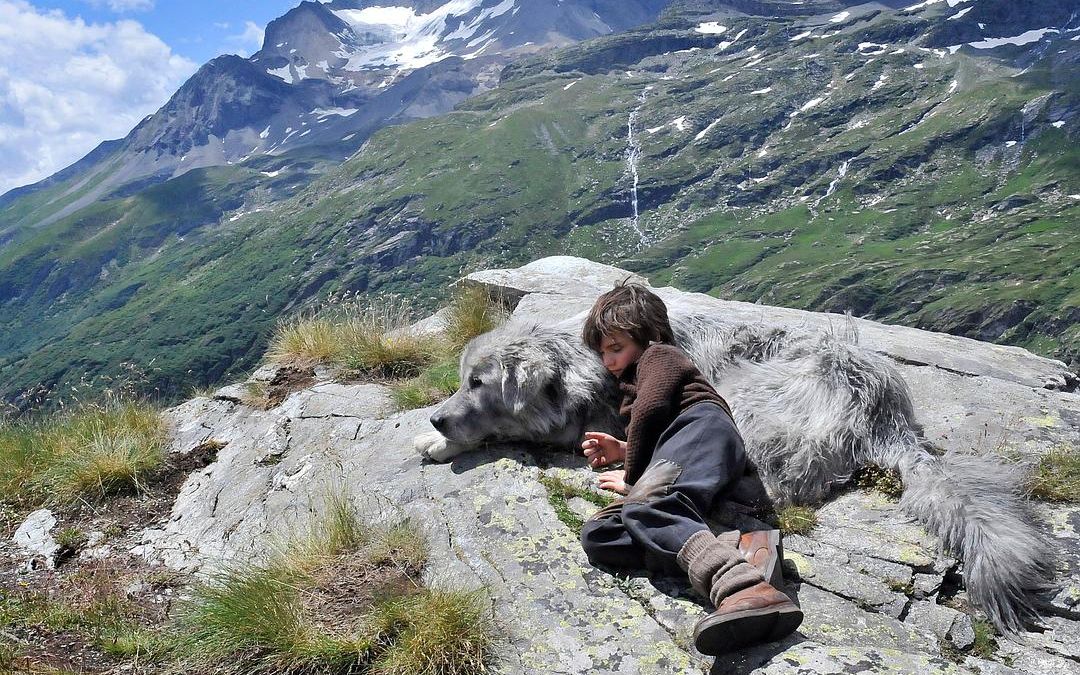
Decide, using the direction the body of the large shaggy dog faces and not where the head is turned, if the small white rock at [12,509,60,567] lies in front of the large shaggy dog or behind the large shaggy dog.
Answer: in front

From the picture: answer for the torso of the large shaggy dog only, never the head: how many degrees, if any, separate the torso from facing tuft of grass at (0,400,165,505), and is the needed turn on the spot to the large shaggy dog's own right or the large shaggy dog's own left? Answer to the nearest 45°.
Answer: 0° — it already faces it

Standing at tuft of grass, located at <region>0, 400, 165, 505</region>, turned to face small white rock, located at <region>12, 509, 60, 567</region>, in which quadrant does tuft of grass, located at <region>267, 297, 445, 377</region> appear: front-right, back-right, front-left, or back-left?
back-left

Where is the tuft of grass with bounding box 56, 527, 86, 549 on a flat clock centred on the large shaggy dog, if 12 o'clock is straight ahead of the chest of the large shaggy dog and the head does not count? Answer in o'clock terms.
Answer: The tuft of grass is roughly at 12 o'clock from the large shaggy dog.

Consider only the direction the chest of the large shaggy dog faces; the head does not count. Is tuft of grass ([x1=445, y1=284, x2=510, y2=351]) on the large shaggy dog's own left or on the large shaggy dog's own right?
on the large shaggy dog's own right

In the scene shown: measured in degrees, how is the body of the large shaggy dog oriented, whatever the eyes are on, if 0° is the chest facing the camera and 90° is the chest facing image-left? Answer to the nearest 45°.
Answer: approximately 90°

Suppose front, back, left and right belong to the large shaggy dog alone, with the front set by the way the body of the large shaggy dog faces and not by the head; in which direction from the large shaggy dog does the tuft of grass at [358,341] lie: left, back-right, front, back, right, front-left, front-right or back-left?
front-right

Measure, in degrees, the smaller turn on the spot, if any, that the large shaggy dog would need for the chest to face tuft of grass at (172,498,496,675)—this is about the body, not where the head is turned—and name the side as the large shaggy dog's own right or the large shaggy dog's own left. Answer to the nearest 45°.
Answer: approximately 45° to the large shaggy dog's own left
